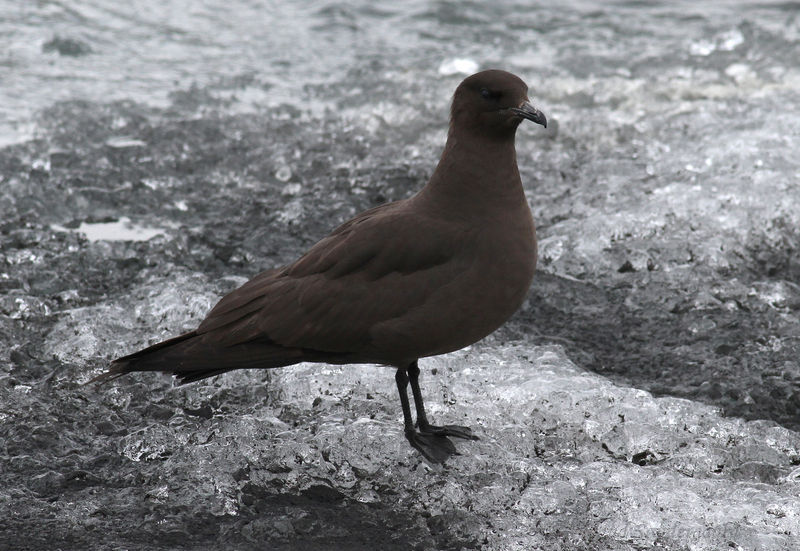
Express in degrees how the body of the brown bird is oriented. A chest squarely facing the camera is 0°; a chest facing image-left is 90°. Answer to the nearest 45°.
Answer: approximately 270°
